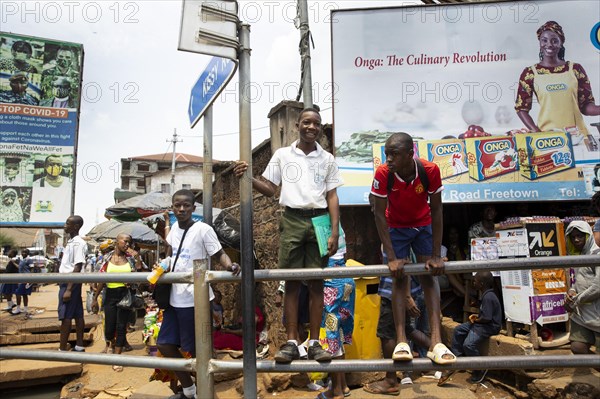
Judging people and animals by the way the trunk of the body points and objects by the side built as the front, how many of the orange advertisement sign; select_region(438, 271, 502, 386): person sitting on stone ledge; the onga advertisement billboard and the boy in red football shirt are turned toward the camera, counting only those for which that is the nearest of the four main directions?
3

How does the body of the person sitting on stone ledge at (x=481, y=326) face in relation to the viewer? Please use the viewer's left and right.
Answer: facing to the left of the viewer

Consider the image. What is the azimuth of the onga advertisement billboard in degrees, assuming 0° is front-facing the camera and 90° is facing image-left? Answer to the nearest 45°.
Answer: approximately 0°

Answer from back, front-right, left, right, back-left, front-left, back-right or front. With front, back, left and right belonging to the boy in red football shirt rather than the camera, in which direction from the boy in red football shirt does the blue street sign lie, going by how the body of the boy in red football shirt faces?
front-right

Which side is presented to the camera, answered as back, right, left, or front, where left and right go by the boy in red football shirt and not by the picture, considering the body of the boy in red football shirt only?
front

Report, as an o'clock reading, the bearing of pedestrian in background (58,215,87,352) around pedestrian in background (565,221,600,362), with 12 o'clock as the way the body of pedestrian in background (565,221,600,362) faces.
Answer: pedestrian in background (58,215,87,352) is roughly at 1 o'clock from pedestrian in background (565,221,600,362).
